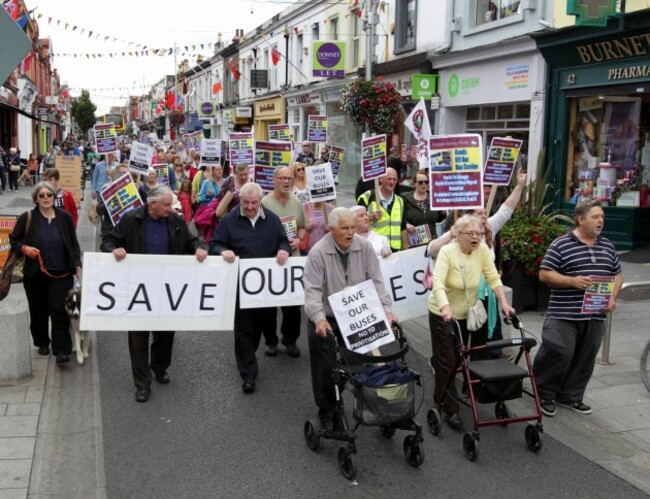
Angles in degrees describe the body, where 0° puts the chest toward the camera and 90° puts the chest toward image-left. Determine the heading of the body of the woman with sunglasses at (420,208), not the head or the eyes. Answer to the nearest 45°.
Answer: approximately 0°

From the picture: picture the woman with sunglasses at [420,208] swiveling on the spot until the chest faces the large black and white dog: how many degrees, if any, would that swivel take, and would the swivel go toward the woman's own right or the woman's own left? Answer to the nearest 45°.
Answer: approximately 45° to the woman's own right

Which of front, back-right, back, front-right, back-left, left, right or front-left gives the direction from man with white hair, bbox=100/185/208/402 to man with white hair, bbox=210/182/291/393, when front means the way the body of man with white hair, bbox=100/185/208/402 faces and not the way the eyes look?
left

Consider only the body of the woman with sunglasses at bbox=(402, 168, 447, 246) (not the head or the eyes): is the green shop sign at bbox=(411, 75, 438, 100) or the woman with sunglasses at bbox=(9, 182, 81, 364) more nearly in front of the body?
the woman with sunglasses

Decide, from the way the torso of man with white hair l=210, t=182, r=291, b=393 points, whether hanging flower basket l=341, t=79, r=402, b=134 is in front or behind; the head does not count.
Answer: behind

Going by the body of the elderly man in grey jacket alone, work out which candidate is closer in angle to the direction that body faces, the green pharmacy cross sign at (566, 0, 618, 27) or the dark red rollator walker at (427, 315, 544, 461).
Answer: the dark red rollator walker

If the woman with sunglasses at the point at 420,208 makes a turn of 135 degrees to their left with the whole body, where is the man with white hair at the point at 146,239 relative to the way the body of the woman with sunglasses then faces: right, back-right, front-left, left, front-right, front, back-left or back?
back

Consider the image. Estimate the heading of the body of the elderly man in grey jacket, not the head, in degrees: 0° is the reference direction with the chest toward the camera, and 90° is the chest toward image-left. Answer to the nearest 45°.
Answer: approximately 315°

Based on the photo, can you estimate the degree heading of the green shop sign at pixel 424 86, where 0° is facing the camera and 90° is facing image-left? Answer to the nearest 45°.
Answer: approximately 0°

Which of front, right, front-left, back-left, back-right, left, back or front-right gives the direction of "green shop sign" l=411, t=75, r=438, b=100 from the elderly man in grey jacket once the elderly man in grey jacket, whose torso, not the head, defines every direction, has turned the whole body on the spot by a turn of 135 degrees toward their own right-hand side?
right

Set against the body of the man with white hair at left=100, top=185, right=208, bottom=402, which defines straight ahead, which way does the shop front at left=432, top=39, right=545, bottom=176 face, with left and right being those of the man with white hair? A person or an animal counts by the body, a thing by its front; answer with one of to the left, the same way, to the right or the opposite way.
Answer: to the right

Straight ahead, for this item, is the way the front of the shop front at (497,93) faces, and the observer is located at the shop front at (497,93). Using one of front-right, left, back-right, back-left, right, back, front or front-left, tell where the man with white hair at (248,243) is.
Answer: front-left

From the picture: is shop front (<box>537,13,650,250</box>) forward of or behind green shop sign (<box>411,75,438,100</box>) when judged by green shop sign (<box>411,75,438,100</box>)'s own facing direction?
forward
